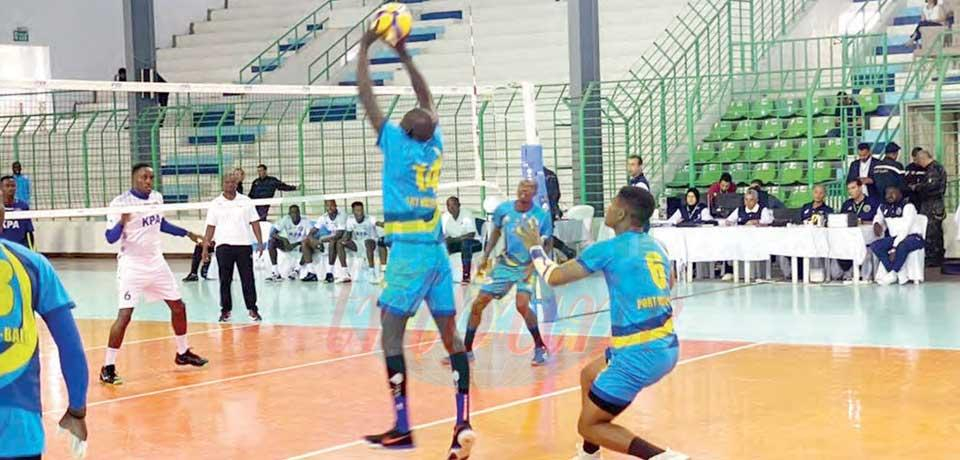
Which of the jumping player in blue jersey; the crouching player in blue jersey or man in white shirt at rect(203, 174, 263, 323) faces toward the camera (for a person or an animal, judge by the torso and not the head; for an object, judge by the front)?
the man in white shirt

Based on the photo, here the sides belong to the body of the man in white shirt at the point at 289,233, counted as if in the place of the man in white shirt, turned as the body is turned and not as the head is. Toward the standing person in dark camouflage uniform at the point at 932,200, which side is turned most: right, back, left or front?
left

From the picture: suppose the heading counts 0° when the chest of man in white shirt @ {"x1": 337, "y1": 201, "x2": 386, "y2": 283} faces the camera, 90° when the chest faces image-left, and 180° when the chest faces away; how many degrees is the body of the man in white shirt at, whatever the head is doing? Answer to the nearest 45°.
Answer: approximately 0°

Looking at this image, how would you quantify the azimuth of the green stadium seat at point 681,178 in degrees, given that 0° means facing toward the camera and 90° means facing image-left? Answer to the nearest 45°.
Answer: approximately 45°

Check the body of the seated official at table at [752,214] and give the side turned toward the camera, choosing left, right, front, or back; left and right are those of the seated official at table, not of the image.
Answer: front

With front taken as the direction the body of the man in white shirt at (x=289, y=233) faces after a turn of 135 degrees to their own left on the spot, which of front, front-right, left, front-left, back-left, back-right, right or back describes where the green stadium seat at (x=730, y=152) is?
front-right

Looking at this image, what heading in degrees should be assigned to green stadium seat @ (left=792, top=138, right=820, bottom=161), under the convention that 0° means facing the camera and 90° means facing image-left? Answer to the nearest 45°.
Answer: approximately 45°

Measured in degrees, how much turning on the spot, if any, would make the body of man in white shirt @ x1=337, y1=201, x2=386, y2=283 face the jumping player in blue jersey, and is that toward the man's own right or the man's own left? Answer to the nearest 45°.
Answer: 0° — they already face them

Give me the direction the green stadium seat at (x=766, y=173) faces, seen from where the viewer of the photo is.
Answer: facing the viewer and to the left of the viewer

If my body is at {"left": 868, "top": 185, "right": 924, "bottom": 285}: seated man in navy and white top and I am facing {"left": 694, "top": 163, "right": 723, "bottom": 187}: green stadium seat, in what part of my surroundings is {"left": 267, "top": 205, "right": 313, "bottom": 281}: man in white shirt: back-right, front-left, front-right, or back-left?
front-left
